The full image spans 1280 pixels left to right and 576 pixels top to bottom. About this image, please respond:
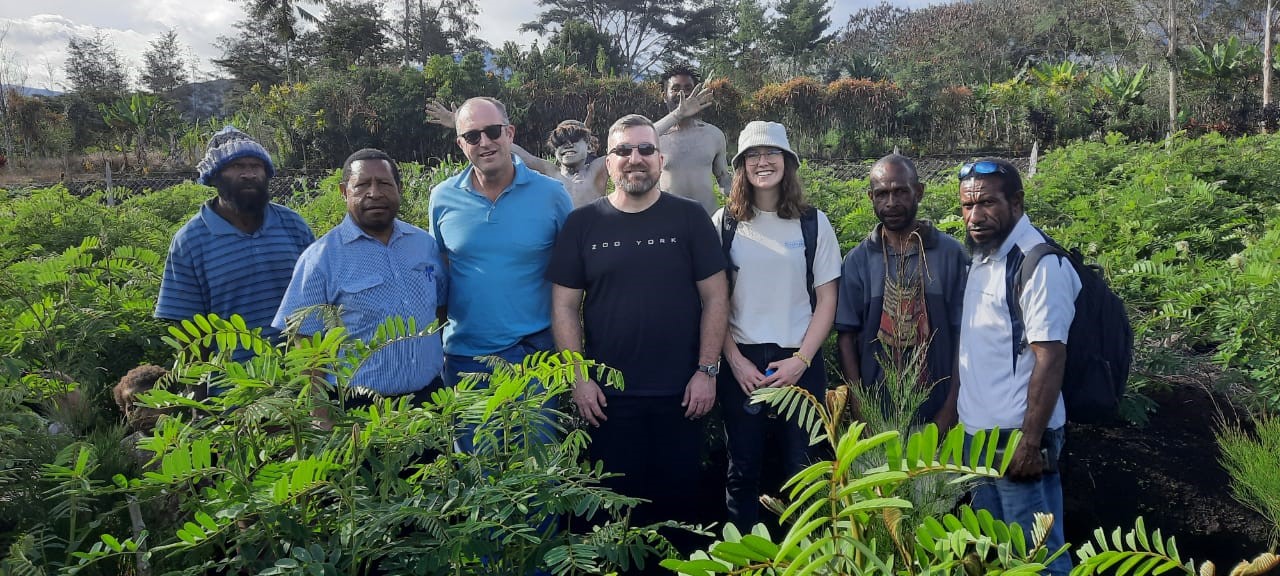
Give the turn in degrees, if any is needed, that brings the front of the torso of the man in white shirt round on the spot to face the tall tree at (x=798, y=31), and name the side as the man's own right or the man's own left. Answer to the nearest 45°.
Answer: approximately 135° to the man's own right

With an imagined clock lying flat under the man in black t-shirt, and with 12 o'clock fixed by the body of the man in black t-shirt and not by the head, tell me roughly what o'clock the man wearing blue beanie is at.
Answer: The man wearing blue beanie is roughly at 3 o'clock from the man in black t-shirt.

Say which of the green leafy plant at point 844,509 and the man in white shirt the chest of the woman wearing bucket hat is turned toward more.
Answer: the green leafy plant

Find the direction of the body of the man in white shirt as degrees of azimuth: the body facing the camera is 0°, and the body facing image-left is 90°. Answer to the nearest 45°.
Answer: approximately 45°

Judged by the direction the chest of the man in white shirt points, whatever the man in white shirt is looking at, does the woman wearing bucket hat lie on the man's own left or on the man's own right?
on the man's own right

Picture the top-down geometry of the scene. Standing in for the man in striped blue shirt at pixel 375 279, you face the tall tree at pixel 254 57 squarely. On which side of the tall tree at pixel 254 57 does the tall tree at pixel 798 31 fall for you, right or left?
right

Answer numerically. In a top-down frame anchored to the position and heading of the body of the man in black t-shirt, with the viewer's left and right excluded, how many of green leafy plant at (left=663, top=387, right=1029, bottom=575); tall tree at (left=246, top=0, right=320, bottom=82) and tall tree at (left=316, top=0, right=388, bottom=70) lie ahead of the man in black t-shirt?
1

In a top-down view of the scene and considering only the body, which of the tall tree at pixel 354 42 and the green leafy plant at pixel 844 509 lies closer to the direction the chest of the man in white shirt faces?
the green leafy plant

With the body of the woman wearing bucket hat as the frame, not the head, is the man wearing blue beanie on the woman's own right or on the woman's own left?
on the woman's own right

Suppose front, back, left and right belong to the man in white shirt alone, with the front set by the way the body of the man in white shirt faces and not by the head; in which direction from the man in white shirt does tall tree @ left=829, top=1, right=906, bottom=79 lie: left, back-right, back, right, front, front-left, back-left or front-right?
back-right
